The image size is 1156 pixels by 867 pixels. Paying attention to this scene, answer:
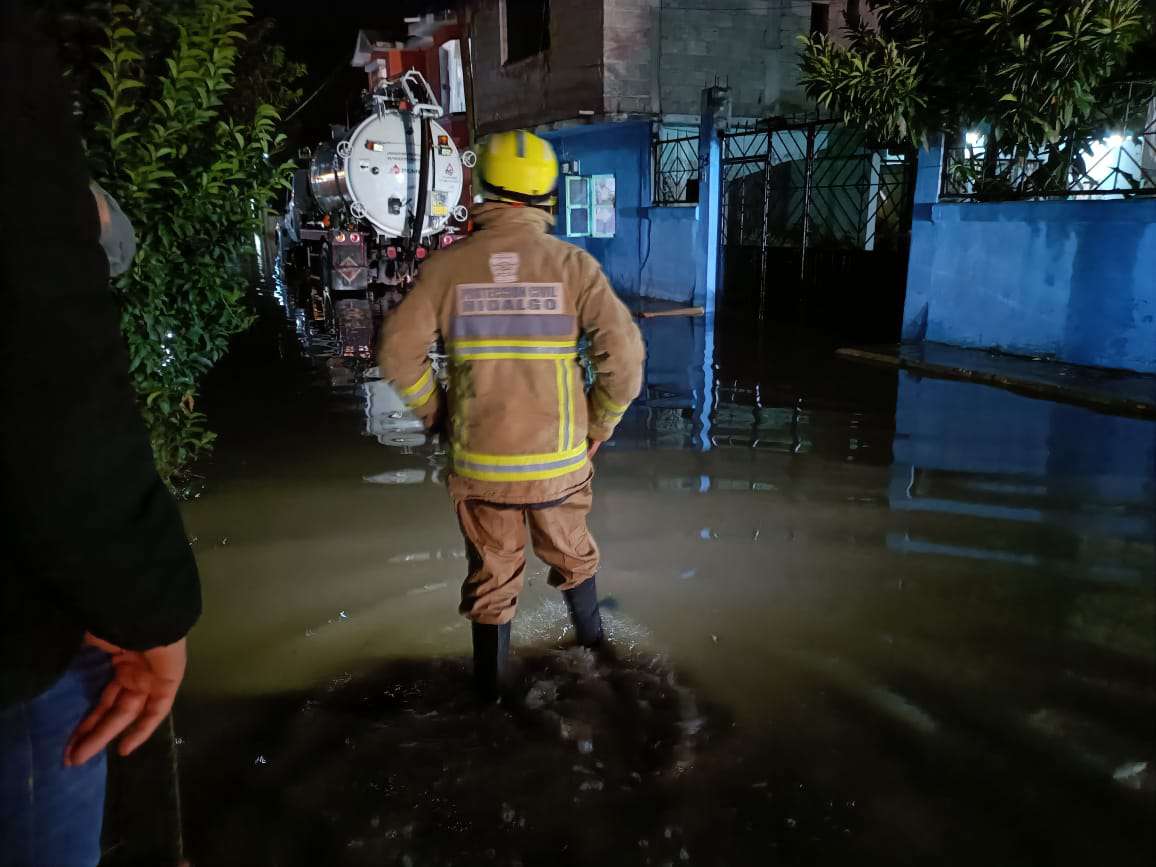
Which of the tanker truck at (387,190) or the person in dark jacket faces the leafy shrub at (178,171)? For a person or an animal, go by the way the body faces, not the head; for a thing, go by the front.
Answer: the person in dark jacket

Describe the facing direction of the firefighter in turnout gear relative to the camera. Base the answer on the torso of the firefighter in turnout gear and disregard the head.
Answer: away from the camera

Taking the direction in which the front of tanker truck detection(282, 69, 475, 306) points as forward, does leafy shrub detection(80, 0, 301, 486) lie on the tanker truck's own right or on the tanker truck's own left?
on the tanker truck's own left

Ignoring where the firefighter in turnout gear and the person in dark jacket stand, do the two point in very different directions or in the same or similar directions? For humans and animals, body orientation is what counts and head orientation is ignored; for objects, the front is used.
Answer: same or similar directions

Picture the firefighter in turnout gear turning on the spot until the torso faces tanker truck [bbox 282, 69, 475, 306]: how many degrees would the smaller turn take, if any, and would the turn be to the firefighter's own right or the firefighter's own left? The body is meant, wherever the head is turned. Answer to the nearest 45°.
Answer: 0° — they already face it

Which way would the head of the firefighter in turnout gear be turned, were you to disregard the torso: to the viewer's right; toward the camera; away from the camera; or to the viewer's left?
away from the camera

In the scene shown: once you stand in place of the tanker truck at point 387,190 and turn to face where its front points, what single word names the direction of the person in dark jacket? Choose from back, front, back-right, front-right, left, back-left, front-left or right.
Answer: back-left

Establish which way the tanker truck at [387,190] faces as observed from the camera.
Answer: facing away from the viewer and to the left of the viewer

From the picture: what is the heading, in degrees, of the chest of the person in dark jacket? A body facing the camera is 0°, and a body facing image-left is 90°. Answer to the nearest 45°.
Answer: approximately 180°

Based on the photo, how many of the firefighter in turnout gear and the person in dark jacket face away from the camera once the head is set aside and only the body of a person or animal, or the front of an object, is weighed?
2

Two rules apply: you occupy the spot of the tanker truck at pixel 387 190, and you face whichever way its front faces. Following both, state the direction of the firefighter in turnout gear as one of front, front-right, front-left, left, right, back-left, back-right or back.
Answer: back-left

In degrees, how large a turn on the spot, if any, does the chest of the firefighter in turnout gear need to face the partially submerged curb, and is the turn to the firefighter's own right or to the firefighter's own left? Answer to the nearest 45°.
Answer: approximately 45° to the firefighter's own right

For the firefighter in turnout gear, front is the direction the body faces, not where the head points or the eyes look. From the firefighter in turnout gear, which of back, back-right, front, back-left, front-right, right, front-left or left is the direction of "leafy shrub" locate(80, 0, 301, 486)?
front-left

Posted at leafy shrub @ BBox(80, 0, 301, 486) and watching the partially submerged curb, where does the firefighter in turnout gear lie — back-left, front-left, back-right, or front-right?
front-right

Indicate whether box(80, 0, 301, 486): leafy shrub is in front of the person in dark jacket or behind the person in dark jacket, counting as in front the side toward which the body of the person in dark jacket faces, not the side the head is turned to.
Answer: in front

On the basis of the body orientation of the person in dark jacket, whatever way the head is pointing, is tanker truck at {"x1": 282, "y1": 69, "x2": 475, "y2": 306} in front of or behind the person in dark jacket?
in front
